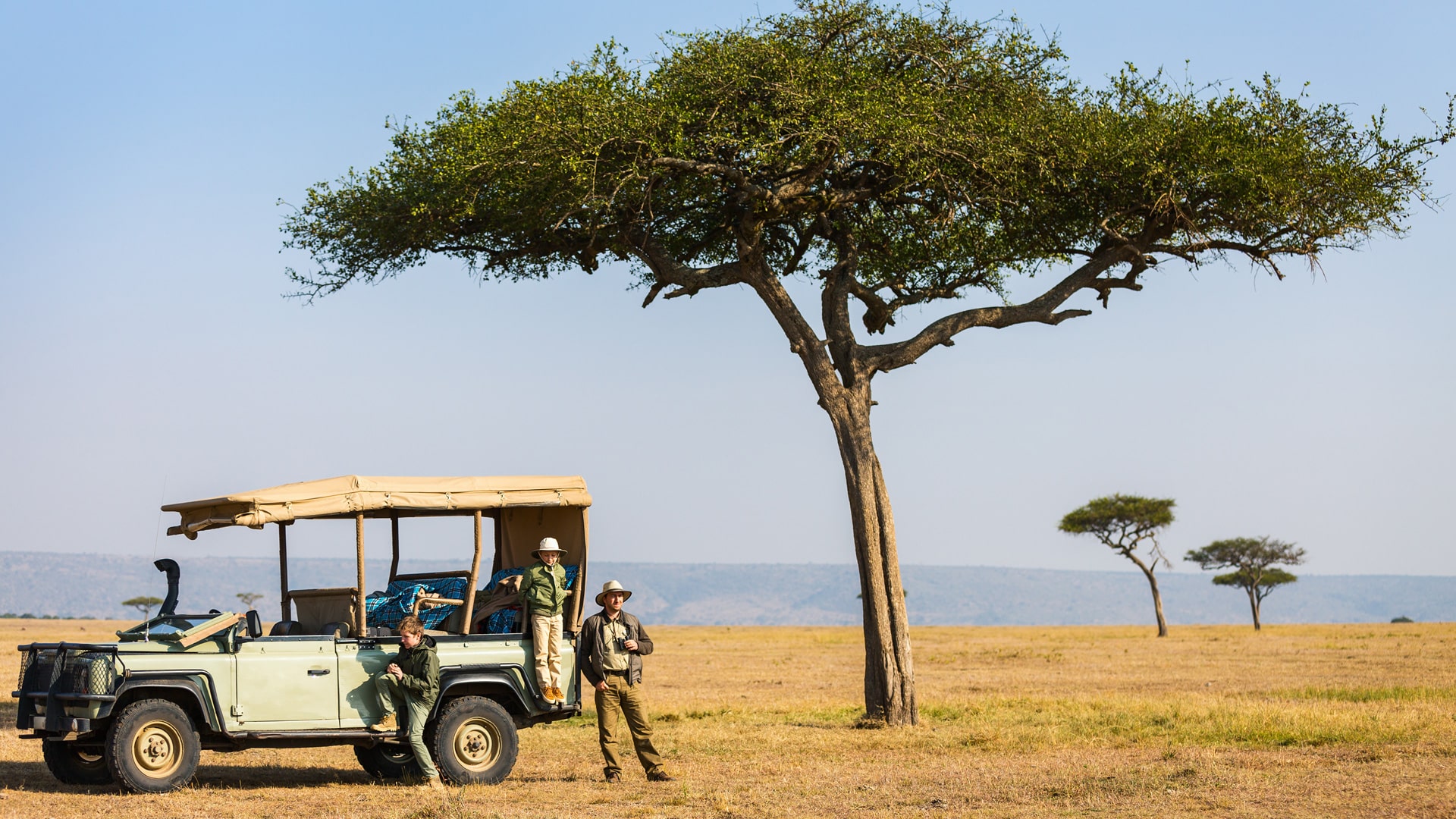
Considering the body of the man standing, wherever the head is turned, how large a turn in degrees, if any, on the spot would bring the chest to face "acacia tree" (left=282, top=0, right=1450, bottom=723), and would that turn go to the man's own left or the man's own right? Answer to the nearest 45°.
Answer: approximately 135° to the man's own left

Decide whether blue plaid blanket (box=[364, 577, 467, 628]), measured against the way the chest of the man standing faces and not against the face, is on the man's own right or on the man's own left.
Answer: on the man's own right

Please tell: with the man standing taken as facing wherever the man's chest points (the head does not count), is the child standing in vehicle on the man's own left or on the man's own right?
on the man's own right
